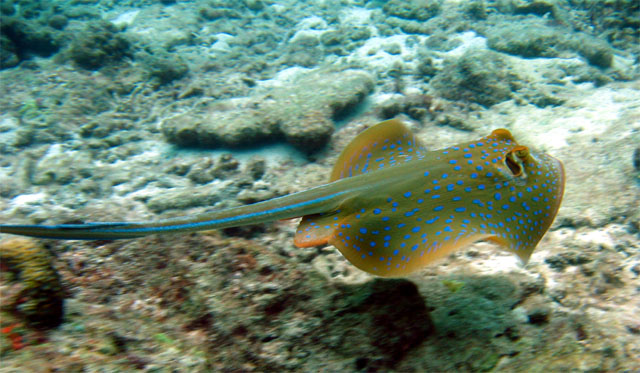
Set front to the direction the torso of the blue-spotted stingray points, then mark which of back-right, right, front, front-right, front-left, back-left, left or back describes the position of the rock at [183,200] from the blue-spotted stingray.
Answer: back-left

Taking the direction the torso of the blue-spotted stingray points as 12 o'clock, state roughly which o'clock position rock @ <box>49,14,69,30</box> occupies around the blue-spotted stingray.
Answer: The rock is roughly at 8 o'clock from the blue-spotted stingray.

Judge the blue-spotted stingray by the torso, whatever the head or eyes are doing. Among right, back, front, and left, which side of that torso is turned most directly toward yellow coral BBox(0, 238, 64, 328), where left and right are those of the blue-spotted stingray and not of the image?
back

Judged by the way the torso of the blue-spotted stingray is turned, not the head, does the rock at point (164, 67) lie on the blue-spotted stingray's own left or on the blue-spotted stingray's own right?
on the blue-spotted stingray's own left

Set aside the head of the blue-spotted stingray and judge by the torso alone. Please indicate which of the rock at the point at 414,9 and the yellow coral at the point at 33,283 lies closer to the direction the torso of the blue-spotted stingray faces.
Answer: the rock

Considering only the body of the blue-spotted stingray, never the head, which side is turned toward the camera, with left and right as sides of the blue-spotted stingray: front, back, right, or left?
right
